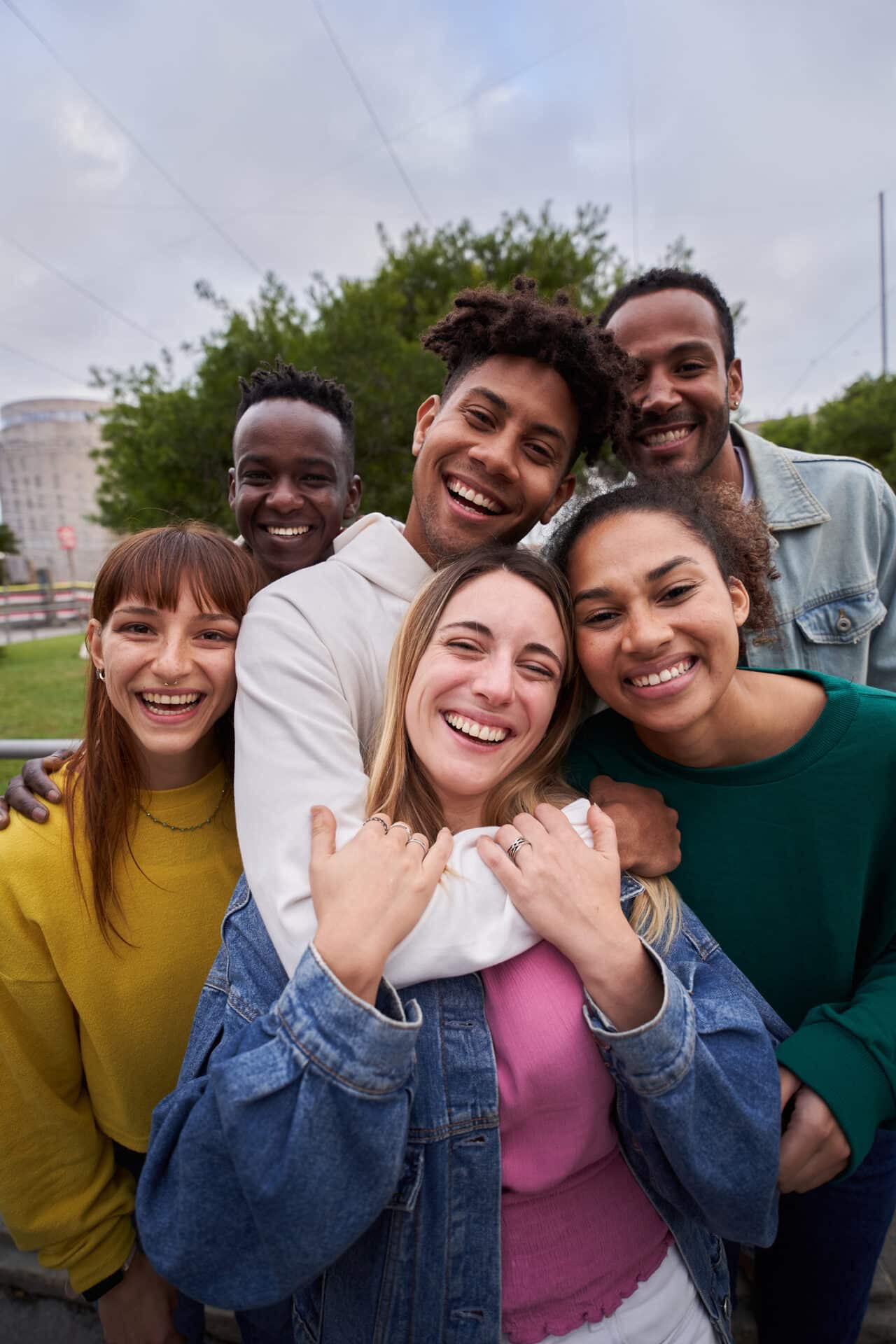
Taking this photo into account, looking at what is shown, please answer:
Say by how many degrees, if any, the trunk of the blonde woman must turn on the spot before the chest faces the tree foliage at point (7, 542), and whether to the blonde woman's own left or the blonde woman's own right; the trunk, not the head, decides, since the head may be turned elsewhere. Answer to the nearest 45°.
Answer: approximately 135° to the blonde woman's own right

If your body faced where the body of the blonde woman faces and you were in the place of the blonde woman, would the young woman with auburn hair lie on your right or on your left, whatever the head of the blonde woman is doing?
on your right

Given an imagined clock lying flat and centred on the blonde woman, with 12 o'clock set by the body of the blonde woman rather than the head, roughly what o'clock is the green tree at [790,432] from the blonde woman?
The green tree is roughly at 7 o'clock from the blonde woman.

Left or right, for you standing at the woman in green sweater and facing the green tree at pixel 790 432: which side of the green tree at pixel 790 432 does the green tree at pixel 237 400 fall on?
left

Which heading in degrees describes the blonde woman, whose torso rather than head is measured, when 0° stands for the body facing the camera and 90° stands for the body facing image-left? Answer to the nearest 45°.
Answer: approximately 0°

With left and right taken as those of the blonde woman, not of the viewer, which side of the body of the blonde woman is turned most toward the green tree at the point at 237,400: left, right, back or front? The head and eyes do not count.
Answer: back
